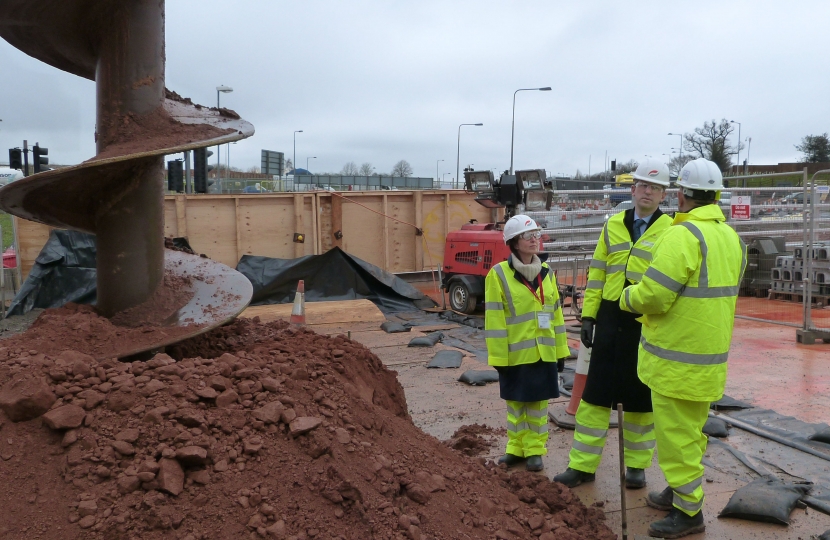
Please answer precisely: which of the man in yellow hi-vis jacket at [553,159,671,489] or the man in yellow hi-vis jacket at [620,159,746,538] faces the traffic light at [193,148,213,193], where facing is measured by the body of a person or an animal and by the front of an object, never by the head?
the man in yellow hi-vis jacket at [620,159,746,538]

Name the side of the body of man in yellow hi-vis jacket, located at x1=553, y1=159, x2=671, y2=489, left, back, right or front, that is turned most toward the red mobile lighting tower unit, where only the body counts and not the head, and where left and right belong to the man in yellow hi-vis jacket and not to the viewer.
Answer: back

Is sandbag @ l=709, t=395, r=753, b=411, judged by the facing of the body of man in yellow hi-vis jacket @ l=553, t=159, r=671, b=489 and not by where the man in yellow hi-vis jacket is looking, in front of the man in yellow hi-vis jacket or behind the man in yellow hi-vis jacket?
behind

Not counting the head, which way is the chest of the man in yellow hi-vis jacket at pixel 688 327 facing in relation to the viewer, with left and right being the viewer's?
facing away from the viewer and to the left of the viewer

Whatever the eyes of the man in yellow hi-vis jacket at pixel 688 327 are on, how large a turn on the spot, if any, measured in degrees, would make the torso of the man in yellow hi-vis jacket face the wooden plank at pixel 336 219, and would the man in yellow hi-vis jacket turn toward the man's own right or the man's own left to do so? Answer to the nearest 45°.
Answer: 0° — they already face it

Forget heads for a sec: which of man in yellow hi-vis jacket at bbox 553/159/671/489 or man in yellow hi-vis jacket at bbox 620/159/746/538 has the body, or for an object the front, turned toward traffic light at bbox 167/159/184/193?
man in yellow hi-vis jacket at bbox 620/159/746/538

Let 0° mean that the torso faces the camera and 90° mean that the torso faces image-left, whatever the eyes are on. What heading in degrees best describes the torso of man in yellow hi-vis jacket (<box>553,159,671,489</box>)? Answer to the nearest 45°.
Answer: approximately 0°

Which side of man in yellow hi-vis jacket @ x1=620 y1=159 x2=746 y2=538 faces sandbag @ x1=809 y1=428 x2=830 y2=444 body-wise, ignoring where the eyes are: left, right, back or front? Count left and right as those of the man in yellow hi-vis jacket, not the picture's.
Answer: right

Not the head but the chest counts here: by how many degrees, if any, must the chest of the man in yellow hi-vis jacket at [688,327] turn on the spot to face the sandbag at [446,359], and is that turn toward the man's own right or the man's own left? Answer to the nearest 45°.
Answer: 0° — they already face it

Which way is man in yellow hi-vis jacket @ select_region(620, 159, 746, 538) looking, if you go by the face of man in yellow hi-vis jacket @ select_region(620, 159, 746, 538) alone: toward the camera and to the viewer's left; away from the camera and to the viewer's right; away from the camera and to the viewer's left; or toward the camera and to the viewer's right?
away from the camera and to the viewer's left
